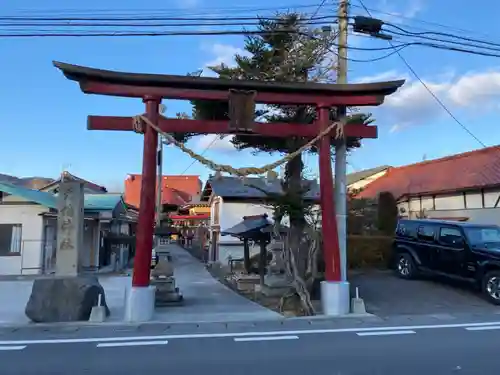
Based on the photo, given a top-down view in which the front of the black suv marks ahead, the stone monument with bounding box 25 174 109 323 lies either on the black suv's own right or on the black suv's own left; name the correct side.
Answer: on the black suv's own right

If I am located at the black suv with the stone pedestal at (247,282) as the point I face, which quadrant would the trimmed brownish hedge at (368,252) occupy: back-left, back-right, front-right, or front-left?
front-right

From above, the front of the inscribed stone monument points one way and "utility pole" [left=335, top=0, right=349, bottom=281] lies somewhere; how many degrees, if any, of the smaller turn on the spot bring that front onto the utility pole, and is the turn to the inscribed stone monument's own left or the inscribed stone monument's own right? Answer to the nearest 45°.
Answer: approximately 90° to the inscribed stone monument's own left

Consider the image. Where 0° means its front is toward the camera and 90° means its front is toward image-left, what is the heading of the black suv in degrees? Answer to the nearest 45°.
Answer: approximately 315°

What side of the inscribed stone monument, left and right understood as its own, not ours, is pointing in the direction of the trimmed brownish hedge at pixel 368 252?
left

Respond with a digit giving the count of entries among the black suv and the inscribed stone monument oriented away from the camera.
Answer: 0

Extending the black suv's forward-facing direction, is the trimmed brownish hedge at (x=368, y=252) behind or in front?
behind

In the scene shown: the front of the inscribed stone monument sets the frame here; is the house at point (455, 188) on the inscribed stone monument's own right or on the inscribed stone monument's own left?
on the inscribed stone monument's own left

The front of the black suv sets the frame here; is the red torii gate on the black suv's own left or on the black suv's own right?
on the black suv's own right

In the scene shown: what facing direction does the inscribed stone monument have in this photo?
toward the camera
